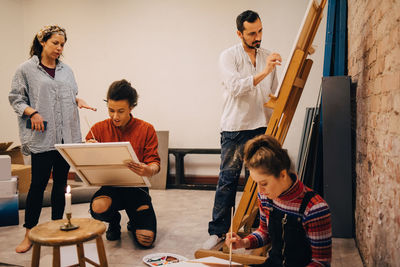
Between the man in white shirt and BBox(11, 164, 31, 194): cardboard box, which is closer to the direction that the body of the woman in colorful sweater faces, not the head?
the cardboard box

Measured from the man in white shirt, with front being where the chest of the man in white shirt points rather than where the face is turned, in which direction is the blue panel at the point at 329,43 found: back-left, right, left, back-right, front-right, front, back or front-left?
left

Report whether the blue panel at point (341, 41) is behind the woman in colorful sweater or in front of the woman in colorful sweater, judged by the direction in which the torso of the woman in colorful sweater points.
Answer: behind

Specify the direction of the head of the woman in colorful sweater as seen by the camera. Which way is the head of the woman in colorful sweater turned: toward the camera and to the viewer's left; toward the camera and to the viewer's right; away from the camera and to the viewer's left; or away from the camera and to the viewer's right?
toward the camera and to the viewer's left

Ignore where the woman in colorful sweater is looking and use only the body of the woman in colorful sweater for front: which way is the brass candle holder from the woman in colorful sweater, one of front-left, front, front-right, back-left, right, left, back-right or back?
front-right

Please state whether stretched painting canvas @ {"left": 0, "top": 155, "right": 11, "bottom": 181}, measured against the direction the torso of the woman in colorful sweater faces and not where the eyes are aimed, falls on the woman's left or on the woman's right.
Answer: on the woman's right

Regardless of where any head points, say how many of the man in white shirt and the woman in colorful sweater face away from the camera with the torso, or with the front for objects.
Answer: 0

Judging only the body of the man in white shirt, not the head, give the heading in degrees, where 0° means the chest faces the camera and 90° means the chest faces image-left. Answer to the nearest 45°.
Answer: approximately 315°

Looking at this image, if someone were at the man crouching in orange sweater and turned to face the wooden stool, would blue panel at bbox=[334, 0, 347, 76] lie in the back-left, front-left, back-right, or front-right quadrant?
back-left

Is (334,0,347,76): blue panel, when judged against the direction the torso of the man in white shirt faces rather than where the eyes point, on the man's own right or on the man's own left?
on the man's own left
